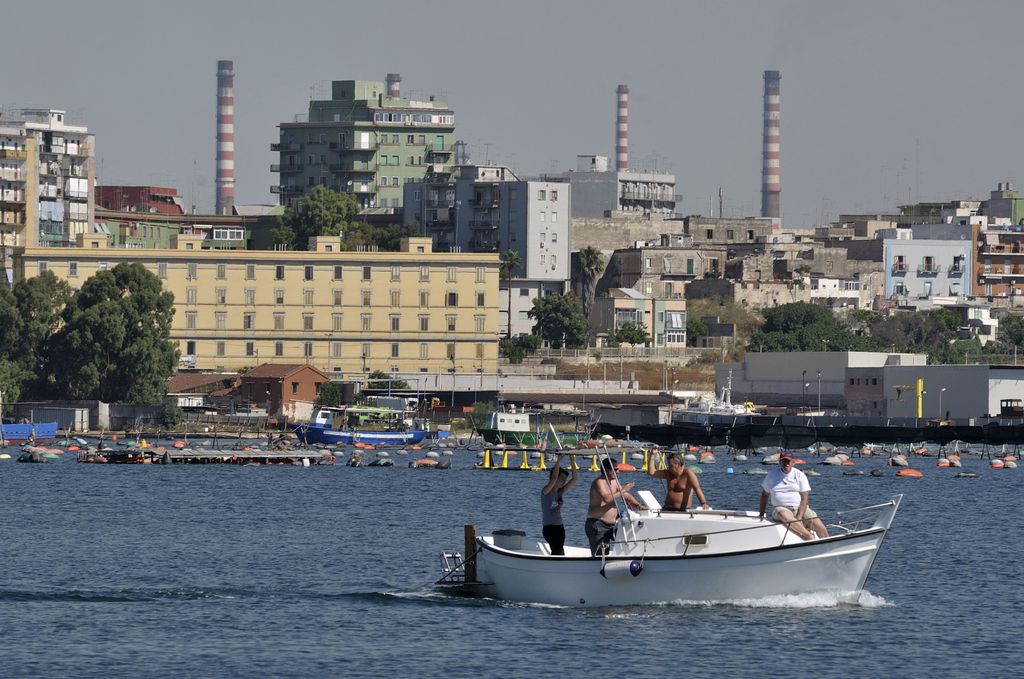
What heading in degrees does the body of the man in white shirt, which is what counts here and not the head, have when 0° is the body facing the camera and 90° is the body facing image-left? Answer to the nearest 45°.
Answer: approximately 315°

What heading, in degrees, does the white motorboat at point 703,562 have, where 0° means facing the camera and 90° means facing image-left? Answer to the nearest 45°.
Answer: approximately 270°

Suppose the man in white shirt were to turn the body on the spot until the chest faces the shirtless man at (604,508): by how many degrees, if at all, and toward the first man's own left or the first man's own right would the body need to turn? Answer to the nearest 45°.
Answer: approximately 135° to the first man's own right
